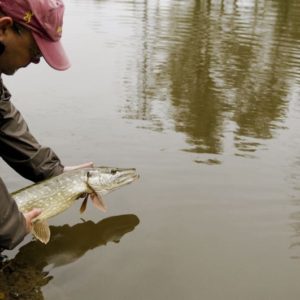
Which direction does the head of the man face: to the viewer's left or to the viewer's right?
to the viewer's right

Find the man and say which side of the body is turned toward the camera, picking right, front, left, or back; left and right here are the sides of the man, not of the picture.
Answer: right
